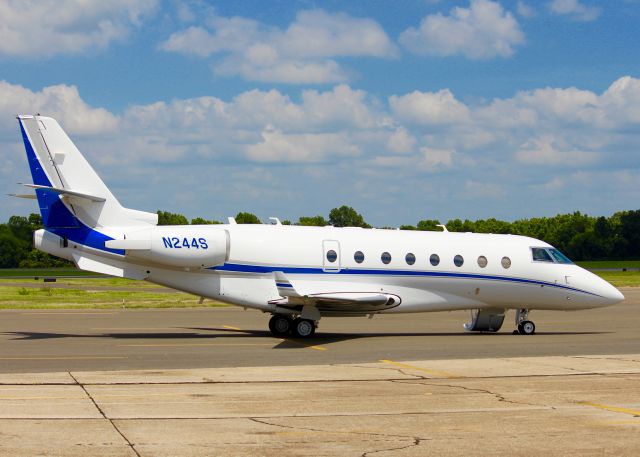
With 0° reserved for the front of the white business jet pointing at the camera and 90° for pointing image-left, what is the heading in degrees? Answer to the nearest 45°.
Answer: approximately 270°
